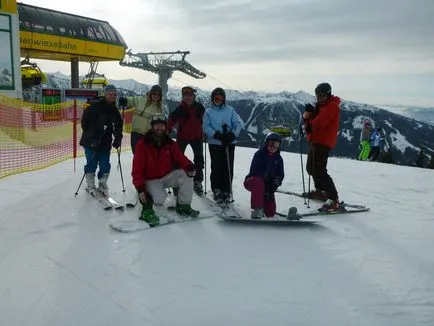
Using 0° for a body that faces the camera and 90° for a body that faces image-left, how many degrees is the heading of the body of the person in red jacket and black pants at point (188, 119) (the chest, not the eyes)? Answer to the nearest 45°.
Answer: approximately 0°

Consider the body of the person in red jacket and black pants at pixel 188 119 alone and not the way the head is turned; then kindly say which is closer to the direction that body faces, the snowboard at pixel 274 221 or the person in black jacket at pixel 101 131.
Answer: the snowboard

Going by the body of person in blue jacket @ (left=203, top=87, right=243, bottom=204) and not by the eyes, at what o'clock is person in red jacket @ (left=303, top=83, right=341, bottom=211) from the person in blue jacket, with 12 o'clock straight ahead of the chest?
The person in red jacket is roughly at 9 o'clock from the person in blue jacket.

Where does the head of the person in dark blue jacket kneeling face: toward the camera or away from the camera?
toward the camera

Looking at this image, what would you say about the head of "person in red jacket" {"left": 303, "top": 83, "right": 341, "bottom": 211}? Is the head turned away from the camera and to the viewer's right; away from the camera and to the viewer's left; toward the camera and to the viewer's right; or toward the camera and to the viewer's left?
toward the camera and to the viewer's left

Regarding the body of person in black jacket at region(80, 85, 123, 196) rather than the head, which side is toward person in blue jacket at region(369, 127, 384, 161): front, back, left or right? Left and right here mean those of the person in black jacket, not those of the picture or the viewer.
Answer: left

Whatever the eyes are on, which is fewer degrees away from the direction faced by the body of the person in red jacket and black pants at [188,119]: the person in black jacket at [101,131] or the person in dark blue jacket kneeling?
the person in dark blue jacket kneeling

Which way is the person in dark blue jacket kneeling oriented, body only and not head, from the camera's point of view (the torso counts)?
toward the camera

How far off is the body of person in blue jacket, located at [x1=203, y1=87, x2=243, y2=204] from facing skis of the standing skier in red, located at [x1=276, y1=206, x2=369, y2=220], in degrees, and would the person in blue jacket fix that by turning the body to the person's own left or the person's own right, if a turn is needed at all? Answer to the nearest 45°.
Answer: approximately 90° to the person's own left

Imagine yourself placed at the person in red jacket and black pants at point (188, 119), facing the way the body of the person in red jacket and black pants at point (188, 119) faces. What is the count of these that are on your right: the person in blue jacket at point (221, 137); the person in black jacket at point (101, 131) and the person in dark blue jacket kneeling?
1

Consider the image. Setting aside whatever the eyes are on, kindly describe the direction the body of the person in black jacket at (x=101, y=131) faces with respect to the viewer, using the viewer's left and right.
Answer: facing the viewer and to the right of the viewer

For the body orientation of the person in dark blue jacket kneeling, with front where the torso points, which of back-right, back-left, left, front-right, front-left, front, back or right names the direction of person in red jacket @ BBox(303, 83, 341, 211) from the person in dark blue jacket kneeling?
back-left

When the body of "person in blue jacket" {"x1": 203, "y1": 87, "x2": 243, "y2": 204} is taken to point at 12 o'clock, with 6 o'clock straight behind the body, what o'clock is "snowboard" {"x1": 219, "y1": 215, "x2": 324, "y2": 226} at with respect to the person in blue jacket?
The snowboard is roughly at 11 o'clock from the person in blue jacket.

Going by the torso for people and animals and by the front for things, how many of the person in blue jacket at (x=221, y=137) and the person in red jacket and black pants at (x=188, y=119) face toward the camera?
2

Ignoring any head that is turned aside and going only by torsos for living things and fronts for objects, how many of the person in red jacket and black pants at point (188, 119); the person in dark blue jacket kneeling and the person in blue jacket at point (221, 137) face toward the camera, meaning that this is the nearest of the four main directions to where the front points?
3

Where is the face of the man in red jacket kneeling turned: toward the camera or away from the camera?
toward the camera

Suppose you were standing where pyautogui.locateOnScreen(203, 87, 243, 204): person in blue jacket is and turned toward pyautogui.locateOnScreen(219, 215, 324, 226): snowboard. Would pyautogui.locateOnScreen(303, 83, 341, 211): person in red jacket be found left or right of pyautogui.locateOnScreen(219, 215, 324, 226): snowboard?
left

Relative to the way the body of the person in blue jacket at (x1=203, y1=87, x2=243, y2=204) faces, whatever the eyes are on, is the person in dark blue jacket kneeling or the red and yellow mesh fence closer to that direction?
the person in dark blue jacket kneeling
